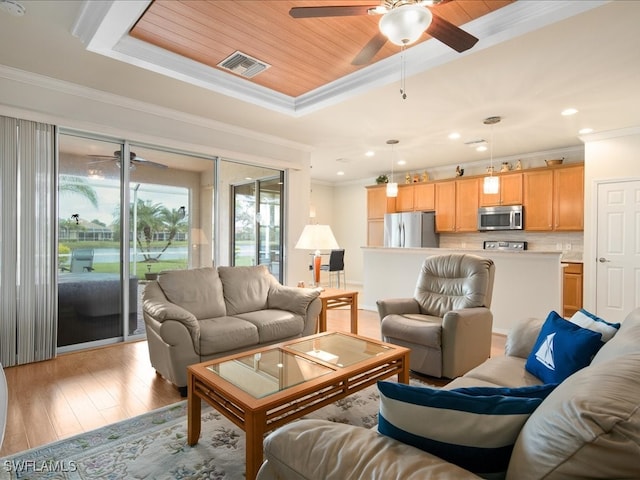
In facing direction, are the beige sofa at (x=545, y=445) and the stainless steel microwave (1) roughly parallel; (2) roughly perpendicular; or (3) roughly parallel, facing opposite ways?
roughly perpendicular

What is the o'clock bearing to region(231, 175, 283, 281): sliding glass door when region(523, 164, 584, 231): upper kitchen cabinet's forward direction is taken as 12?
The sliding glass door is roughly at 2 o'clock from the upper kitchen cabinet.

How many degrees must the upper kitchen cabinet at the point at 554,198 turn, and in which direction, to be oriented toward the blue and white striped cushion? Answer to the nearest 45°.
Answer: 0° — it already faces it

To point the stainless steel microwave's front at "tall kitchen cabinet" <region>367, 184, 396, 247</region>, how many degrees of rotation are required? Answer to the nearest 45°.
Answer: approximately 90° to its right

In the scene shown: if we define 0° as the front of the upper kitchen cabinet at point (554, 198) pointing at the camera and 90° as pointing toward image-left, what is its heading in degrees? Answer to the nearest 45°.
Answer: approximately 0°

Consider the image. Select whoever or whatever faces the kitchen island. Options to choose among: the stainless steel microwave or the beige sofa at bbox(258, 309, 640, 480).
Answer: the stainless steel microwave

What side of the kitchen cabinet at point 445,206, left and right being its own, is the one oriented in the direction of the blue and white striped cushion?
front

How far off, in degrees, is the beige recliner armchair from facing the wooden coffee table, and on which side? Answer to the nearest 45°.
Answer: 0° — it already faces it

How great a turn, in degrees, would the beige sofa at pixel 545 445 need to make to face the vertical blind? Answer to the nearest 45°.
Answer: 0° — it already faces it

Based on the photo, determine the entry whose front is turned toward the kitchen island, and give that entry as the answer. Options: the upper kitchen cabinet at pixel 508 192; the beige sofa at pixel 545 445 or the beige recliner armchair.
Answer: the upper kitchen cabinet

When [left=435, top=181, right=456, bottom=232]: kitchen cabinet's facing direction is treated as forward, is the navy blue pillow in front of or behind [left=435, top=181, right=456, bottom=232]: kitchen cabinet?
in front

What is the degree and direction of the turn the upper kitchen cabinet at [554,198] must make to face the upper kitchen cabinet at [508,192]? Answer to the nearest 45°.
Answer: approximately 90° to its right

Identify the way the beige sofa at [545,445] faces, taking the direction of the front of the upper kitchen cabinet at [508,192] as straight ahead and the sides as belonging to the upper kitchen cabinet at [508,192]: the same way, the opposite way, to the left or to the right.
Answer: to the right

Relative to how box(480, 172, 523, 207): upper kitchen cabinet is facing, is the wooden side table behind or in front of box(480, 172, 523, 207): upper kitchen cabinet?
in front

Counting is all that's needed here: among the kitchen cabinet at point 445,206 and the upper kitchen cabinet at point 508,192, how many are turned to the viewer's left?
0
